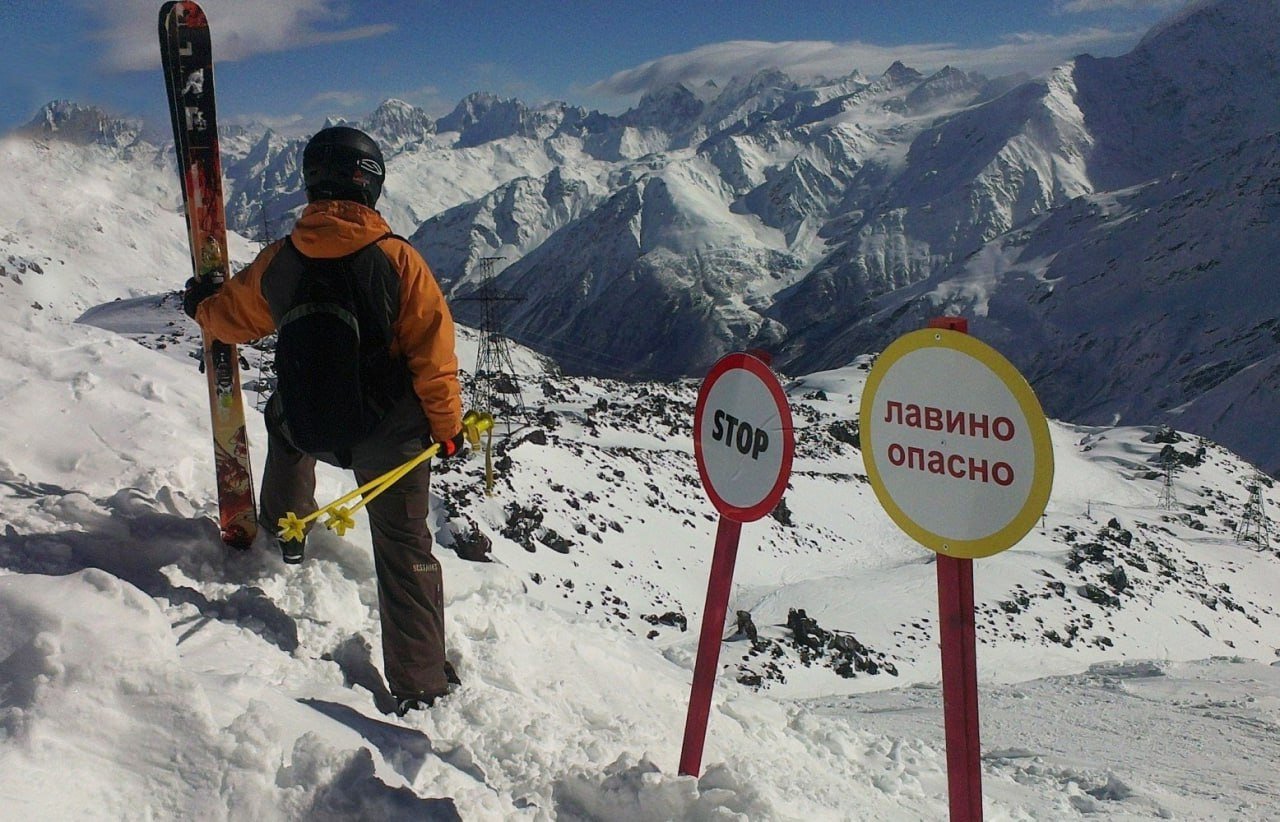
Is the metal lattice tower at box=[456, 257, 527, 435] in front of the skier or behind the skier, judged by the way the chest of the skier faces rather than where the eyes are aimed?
in front

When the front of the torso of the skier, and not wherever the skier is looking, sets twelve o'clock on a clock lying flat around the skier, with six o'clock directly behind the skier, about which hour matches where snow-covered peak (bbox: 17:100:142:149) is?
The snow-covered peak is roughly at 11 o'clock from the skier.

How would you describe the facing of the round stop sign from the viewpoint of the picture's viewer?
facing the viewer and to the right of the viewer

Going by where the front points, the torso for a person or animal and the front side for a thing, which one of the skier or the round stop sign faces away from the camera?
the skier

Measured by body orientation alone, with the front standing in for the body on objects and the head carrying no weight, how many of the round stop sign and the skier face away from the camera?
1

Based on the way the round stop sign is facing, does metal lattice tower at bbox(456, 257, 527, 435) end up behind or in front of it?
behind

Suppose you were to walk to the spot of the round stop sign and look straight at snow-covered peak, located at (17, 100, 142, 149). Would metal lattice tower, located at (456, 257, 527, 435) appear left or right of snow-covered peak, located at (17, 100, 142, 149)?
right

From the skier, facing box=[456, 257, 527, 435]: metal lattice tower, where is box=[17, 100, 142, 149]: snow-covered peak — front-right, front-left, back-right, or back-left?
front-left

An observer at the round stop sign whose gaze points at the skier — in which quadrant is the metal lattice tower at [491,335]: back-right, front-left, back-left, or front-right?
front-right

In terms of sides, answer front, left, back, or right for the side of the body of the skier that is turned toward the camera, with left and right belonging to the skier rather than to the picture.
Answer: back

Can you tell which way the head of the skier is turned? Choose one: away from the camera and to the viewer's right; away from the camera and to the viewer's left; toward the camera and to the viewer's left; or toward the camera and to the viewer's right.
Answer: away from the camera and to the viewer's right

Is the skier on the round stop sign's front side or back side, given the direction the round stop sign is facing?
on the front side
